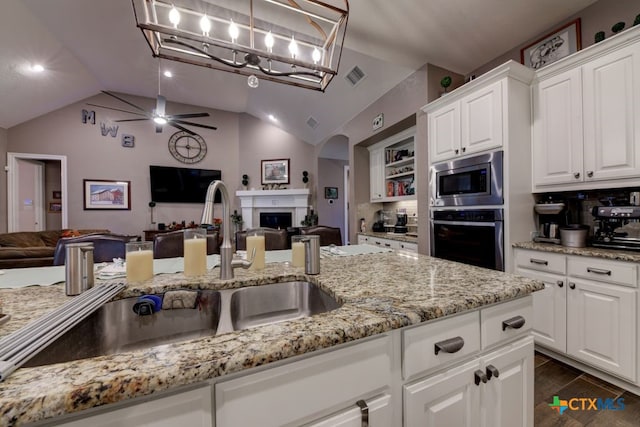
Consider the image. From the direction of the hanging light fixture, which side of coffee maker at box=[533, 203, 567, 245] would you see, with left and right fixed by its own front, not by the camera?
front

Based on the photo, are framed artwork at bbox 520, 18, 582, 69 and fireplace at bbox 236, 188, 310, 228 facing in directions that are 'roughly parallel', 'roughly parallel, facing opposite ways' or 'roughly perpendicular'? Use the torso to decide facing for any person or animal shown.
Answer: roughly perpendicular

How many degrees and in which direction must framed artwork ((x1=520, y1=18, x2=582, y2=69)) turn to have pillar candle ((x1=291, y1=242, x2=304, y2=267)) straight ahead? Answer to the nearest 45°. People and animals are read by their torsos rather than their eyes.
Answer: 0° — it already faces it

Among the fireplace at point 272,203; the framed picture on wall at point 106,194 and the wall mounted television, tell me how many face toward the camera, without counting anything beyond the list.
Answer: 3

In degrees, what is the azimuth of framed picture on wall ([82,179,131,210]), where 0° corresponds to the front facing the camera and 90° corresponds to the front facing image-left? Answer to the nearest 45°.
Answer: approximately 0°

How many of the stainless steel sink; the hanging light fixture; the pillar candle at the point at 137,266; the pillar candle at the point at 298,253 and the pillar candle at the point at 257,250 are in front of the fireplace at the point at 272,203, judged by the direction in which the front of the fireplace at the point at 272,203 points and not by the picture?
5

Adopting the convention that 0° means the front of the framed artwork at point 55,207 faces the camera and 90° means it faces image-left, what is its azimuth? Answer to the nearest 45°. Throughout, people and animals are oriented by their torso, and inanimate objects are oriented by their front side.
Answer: approximately 0°

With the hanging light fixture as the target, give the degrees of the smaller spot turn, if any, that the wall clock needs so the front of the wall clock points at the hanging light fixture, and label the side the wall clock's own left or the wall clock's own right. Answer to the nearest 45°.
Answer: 0° — it already faces it

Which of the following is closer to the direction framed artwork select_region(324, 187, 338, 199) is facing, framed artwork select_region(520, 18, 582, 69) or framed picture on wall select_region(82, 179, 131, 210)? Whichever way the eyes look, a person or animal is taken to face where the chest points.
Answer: the framed artwork

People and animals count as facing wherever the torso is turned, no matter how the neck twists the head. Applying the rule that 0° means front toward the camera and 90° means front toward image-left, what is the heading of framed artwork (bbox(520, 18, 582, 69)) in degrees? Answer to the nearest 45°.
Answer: approximately 45°
